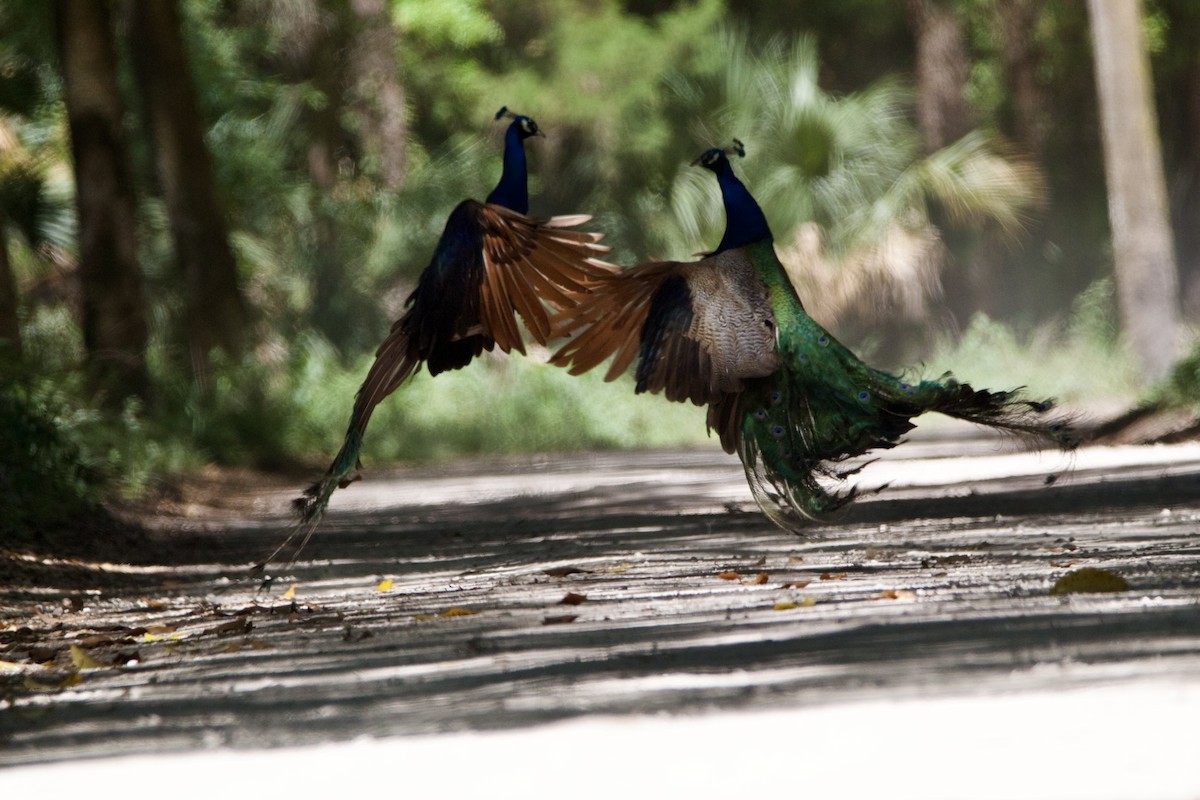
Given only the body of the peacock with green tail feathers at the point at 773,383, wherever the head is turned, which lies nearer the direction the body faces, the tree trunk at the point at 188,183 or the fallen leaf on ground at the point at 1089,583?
the tree trunk

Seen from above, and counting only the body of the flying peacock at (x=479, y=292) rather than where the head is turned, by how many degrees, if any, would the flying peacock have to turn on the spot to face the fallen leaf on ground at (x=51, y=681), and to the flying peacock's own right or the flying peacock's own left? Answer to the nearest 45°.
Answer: approximately 135° to the flying peacock's own right

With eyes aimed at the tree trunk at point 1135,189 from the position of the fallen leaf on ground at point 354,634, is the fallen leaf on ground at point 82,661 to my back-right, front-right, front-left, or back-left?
back-left

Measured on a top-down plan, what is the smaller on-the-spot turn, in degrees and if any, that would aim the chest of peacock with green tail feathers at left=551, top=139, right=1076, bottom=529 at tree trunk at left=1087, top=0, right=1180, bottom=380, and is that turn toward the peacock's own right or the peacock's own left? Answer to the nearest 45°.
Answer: approximately 90° to the peacock's own right

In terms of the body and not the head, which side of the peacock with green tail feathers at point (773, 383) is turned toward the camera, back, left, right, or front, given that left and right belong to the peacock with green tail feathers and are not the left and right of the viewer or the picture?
left

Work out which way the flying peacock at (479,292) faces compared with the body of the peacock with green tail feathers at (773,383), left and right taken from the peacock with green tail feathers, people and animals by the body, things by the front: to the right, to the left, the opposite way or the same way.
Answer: the opposite way

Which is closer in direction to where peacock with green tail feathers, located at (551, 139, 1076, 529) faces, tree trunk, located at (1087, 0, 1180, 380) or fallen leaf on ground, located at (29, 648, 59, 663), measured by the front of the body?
the fallen leaf on ground

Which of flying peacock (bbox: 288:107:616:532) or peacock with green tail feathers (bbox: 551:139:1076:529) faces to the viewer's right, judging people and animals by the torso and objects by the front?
the flying peacock

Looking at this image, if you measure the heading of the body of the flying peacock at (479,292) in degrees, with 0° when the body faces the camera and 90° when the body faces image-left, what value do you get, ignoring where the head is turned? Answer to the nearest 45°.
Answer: approximately 270°

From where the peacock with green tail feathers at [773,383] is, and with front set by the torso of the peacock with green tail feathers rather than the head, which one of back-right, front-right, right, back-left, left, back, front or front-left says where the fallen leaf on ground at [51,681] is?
front-left

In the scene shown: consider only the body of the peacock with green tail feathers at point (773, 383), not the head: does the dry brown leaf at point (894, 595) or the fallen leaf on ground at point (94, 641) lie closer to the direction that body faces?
the fallen leaf on ground
